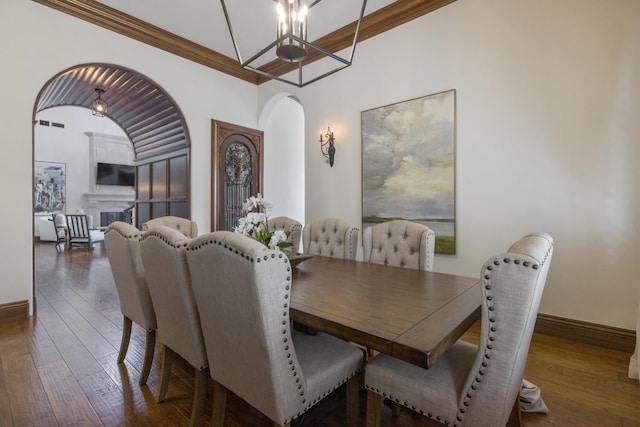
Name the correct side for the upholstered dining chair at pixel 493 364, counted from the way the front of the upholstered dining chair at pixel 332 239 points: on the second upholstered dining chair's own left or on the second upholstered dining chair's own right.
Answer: on the second upholstered dining chair's own left

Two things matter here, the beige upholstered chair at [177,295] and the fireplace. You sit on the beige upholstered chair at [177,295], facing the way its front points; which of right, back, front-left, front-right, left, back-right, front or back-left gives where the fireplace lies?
front-left

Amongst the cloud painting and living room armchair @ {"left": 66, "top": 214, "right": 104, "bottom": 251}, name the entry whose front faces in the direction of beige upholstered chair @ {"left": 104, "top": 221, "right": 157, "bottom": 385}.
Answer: the cloud painting

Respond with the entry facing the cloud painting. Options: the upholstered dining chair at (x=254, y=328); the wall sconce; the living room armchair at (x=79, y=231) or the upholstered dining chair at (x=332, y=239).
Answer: the upholstered dining chair at (x=254, y=328)

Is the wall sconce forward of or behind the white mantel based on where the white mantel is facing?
forward

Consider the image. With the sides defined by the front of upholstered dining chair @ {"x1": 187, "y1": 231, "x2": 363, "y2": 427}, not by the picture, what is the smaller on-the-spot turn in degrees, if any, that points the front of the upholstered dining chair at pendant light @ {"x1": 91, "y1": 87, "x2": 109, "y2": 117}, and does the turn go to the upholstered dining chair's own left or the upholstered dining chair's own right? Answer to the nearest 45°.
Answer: approximately 90° to the upholstered dining chair's own left

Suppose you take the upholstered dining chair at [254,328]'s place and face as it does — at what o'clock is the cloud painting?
The cloud painting is roughly at 12 o'clock from the upholstered dining chair.

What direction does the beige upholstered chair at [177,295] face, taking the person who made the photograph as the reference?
facing away from the viewer and to the right of the viewer

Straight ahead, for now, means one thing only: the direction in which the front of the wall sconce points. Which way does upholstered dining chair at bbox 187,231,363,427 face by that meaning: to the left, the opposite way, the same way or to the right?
the opposite way

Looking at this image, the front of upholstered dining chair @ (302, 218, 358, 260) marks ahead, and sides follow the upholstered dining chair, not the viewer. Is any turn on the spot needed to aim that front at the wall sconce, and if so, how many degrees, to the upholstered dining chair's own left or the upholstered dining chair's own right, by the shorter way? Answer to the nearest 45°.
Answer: approximately 135° to the upholstered dining chair's own right

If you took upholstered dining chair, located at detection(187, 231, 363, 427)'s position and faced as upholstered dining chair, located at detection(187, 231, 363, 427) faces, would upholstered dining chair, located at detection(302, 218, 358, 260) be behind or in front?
in front
